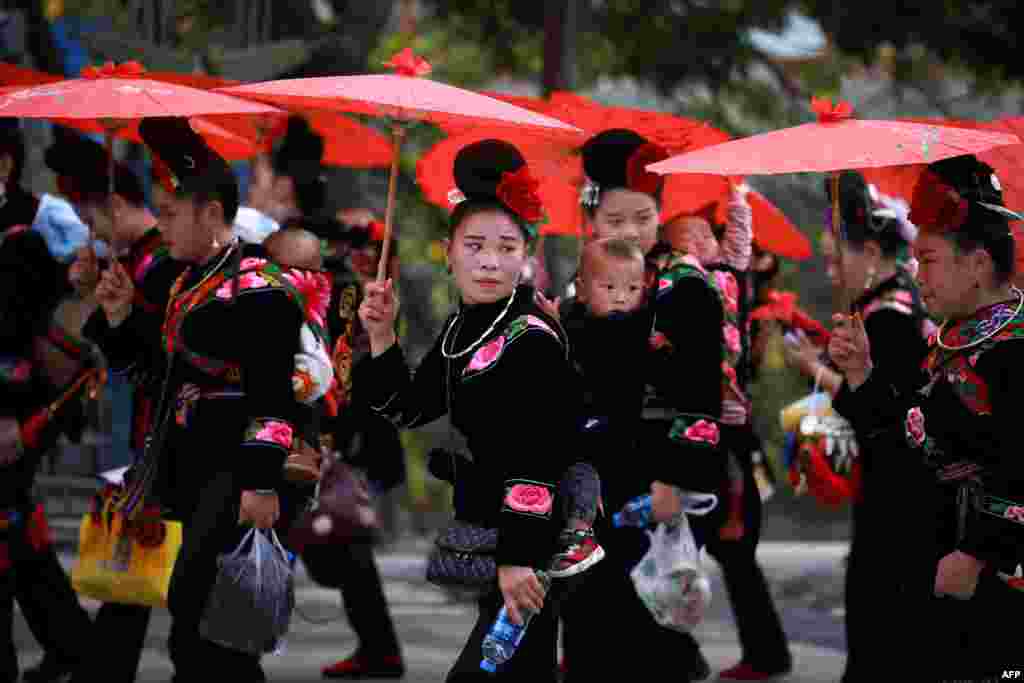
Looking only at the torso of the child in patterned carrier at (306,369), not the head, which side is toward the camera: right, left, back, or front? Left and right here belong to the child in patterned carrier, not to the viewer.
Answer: left

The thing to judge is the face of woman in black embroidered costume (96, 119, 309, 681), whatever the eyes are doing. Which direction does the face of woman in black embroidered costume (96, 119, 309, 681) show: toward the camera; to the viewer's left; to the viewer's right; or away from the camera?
to the viewer's left

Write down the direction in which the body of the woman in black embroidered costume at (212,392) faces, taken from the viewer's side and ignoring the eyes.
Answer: to the viewer's left

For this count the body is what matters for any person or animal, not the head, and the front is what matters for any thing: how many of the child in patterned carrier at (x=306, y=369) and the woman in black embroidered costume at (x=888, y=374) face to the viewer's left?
2

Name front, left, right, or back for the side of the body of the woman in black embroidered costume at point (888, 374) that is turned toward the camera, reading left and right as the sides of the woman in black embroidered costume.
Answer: left

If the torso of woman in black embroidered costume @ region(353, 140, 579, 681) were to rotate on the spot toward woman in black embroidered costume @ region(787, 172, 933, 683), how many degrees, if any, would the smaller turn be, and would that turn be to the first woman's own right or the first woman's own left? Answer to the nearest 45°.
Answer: approximately 180°
